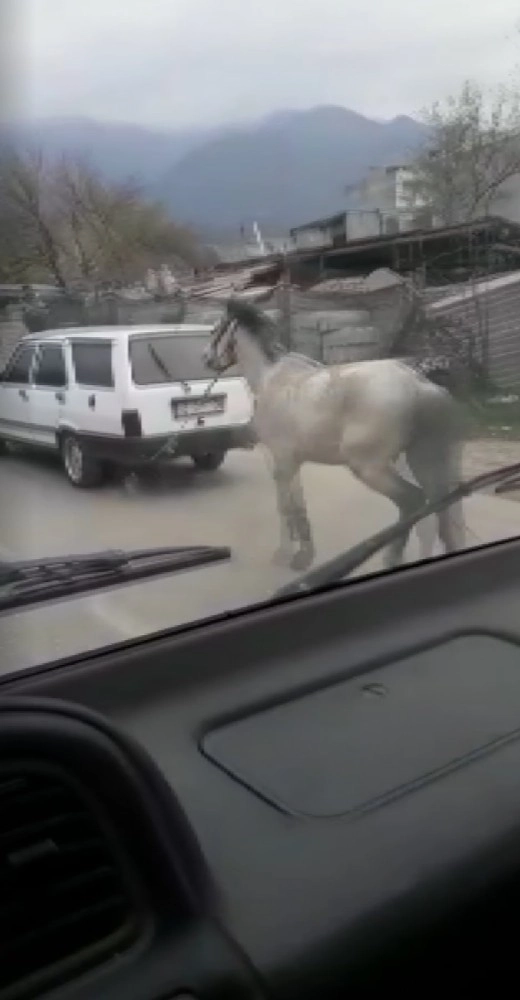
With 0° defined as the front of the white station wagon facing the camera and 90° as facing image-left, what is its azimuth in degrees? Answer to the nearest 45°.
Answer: approximately 135°

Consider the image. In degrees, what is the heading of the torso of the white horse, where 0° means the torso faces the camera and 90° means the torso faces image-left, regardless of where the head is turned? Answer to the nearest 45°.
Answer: approximately 90°

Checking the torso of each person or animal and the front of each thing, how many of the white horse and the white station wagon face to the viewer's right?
0
